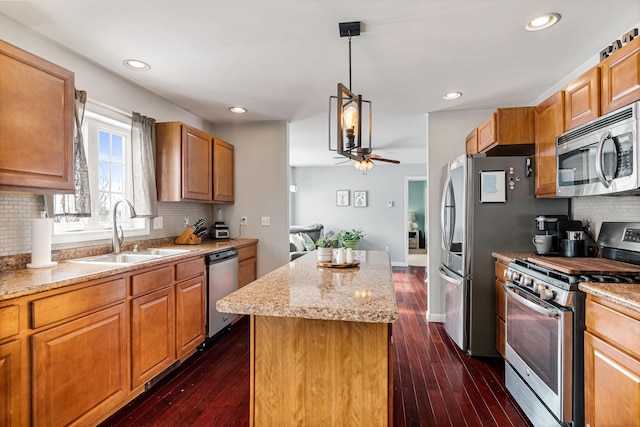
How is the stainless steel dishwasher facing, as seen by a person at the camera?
facing the viewer and to the right of the viewer

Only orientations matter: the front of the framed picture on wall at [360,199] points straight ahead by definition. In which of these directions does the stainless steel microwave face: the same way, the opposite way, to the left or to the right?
to the right

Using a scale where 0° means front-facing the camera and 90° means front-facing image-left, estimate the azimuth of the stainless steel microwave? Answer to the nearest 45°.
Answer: approximately 45°

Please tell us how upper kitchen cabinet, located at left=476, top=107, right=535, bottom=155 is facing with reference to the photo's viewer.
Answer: facing to the left of the viewer

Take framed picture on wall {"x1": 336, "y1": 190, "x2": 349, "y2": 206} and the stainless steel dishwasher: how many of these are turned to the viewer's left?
0

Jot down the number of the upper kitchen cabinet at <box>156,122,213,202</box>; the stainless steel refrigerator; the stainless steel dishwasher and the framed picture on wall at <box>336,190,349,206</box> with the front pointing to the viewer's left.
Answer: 1

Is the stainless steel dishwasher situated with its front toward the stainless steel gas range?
yes

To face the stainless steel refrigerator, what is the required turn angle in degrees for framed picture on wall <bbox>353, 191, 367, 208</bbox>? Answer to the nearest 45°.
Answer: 0° — it already faces it

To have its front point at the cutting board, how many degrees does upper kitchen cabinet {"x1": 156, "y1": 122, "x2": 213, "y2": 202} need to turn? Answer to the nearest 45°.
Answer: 0° — it already faces it

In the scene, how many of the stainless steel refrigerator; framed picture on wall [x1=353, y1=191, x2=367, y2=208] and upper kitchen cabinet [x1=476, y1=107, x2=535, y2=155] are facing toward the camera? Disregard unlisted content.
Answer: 1

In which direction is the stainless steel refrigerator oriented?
to the viewer's left

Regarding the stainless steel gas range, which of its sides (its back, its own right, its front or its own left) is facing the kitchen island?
front

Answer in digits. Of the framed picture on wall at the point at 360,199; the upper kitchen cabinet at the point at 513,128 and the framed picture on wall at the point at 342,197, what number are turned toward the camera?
2

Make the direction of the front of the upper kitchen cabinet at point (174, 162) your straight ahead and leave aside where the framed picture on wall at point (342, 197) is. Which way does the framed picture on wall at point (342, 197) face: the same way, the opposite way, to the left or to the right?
to the right

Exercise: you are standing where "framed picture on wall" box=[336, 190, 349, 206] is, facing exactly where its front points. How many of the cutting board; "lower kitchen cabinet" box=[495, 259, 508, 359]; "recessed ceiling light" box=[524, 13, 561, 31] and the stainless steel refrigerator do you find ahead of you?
4

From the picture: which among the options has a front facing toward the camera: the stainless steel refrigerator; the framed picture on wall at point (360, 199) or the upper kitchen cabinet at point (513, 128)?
the framed picture on wall
